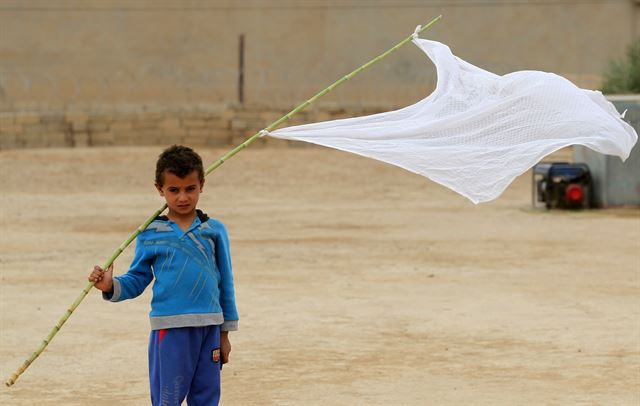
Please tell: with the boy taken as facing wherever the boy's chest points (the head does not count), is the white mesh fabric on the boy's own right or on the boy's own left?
on the boy's own left

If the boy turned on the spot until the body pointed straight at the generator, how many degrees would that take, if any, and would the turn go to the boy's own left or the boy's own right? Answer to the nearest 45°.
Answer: approximately 135° to the boy's own left

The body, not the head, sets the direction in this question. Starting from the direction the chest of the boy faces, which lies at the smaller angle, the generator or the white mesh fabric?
the white mesh fabric
